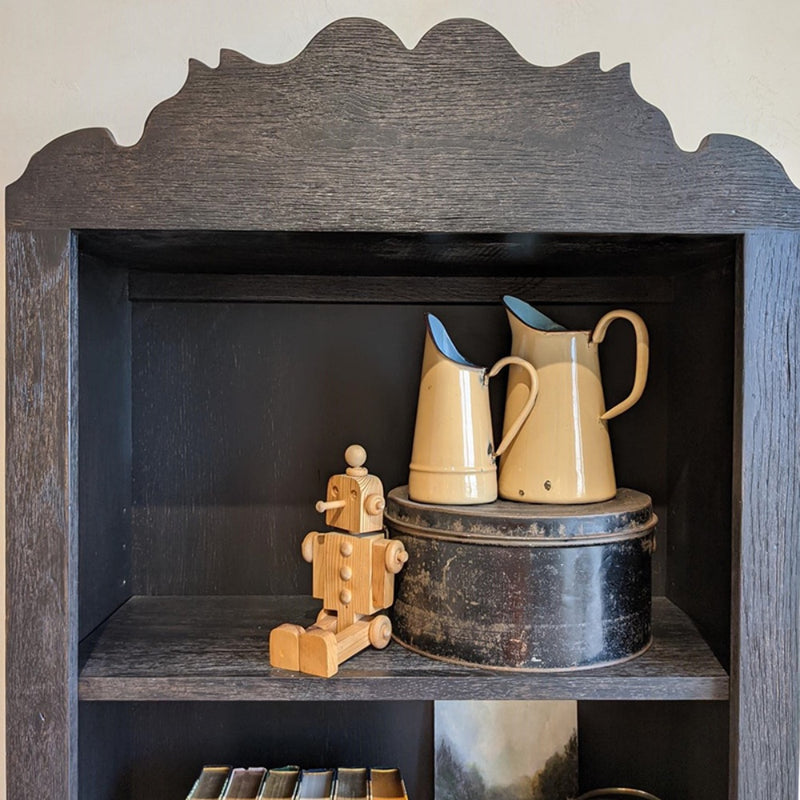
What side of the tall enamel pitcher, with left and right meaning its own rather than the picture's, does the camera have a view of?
left

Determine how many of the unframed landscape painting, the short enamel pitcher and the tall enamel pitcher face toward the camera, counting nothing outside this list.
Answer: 1

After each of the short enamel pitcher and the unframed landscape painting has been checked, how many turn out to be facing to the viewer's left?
1

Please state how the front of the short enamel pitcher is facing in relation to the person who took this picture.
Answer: facing to the left of the viewer

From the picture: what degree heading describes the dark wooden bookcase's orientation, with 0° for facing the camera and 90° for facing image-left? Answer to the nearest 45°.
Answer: approximately 0°

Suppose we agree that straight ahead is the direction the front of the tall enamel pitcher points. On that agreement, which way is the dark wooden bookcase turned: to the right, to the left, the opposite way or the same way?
to the left

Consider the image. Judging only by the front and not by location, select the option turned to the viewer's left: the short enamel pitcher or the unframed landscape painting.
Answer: the short enamel pitcher
